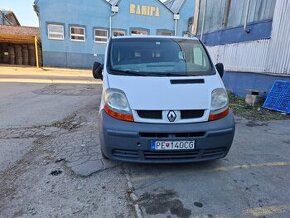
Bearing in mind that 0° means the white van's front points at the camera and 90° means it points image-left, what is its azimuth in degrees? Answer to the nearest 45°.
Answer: approximately 0°

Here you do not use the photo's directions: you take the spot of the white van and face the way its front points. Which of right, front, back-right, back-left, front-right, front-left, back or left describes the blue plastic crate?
back-left

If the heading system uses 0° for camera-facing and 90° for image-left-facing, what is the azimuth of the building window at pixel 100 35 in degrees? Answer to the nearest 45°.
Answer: approximately 0°
